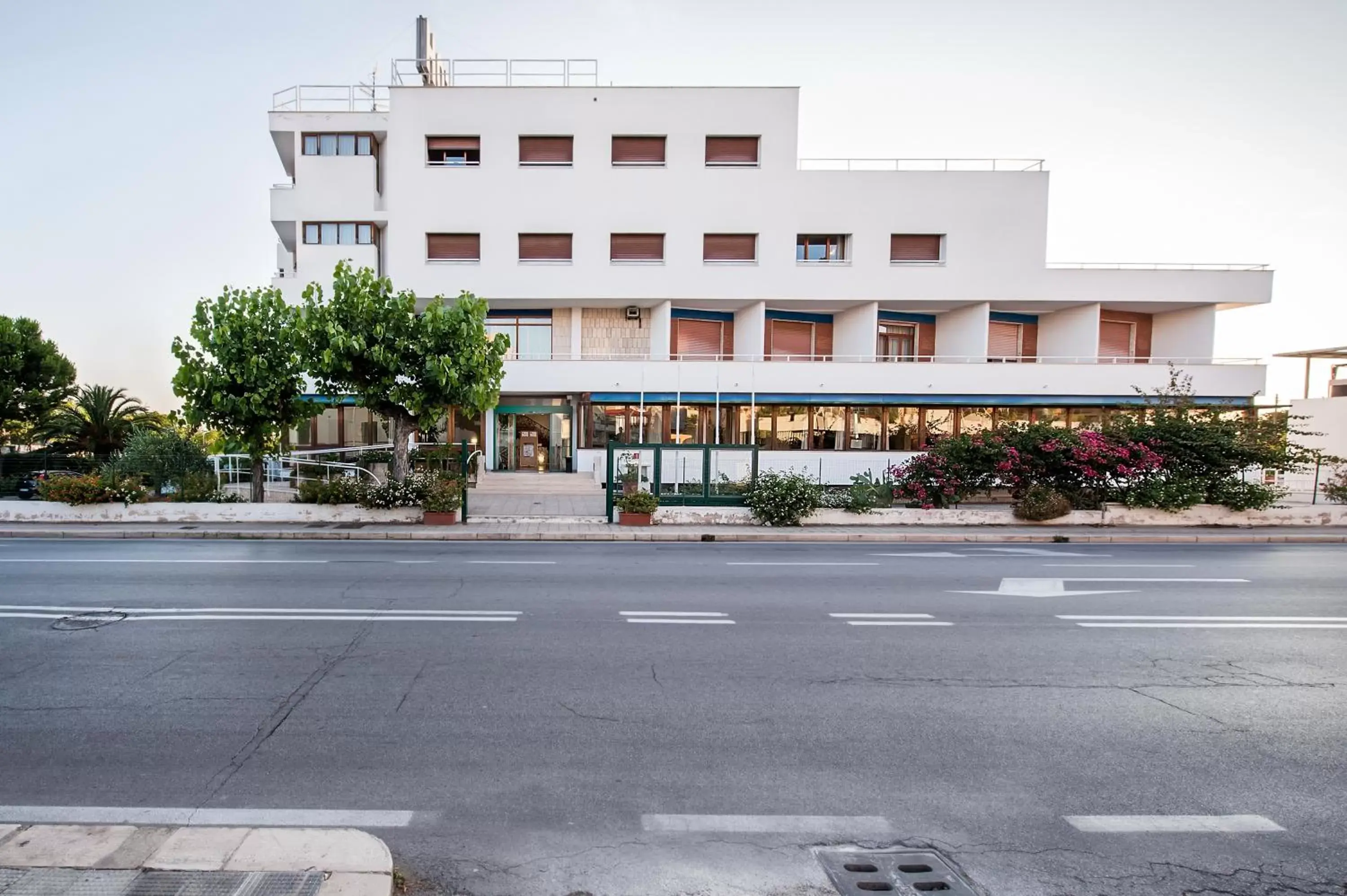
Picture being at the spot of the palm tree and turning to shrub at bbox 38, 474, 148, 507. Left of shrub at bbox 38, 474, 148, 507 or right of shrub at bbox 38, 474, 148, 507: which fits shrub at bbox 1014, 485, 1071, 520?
left

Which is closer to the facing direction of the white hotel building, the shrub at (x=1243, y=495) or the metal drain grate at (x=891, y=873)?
the metal drain grate

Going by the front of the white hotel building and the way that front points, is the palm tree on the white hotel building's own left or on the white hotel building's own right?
on the white hotel building's own right

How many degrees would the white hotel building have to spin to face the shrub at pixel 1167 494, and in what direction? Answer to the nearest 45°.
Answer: approximately 45° to its left

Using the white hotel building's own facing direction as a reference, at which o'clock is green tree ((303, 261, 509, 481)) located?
The green tree is roughly at 1 o'clock from the white hotel building.

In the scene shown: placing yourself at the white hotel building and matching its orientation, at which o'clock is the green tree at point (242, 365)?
The green tree is roughly at 1 o'clock from the white hotel building.

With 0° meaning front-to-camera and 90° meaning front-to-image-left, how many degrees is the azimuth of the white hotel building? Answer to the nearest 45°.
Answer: approximately 0°

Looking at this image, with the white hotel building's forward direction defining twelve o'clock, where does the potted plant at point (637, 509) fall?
The potted plant is roughly at 12 o'clock from the white hotel building.

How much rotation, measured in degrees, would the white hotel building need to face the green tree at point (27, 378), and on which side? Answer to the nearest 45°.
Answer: approximately 90° to its right

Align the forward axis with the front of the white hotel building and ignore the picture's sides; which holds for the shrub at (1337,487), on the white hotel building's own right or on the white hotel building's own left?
on the white hotel building's own left

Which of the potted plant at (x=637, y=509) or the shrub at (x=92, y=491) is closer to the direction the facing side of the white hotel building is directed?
the potted plant

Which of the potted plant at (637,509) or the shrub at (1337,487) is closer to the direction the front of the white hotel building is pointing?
the potted plant

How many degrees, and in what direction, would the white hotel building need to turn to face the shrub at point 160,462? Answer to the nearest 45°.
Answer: approximately 45° to its right

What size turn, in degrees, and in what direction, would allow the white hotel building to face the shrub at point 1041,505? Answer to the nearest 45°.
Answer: approximately 45° to its left
